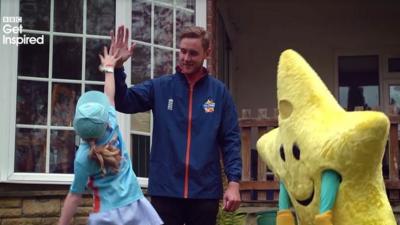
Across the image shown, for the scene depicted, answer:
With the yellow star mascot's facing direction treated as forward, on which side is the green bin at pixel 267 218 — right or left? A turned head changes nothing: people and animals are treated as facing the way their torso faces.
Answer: on its right

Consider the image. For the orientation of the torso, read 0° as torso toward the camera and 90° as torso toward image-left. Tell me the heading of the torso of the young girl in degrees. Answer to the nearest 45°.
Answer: approximately 180°

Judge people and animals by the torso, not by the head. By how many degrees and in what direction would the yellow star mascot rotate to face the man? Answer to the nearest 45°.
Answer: approximately 90° to its right

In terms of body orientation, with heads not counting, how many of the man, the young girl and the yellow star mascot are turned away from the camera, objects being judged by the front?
1

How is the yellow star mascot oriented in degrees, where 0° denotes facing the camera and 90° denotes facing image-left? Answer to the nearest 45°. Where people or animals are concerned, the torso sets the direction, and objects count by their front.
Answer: approximately 45°

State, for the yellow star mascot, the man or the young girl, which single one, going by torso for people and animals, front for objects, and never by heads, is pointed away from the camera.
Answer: the young girl

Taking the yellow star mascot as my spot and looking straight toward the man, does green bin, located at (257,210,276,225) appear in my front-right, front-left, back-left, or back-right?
front-right

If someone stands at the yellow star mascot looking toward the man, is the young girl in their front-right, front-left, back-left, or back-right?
front-left

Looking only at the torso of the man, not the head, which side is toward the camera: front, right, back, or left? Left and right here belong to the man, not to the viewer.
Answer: front

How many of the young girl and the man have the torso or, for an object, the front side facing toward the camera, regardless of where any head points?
1
